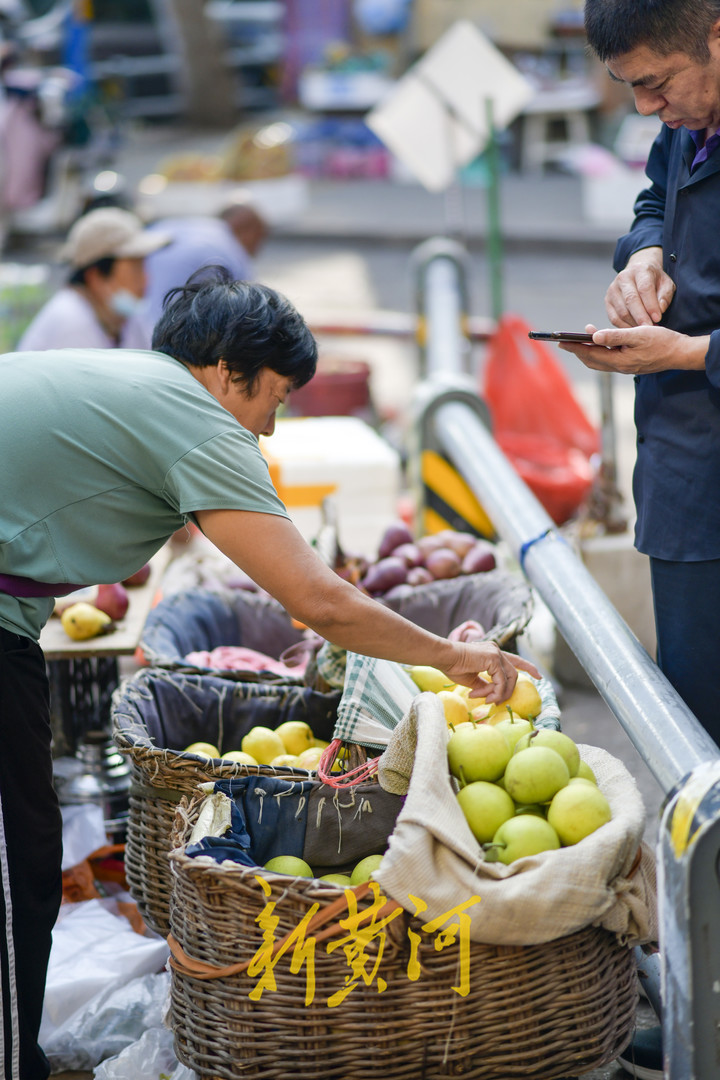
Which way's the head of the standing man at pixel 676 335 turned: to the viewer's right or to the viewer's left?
to the viewer's left

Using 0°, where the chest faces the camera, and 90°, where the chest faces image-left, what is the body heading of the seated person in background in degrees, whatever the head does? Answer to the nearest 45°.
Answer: approximately 270°

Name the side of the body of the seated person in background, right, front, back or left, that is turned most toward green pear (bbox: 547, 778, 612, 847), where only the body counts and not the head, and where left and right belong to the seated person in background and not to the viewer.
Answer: right

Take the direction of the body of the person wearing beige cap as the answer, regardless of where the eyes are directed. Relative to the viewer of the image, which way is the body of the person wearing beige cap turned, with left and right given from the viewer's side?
facing to the right of the viewer

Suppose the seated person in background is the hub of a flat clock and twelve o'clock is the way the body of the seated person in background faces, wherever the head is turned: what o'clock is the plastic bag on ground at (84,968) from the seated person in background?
The plastic bag on ground is roughly at 3 o'clock from the seated person in background.
